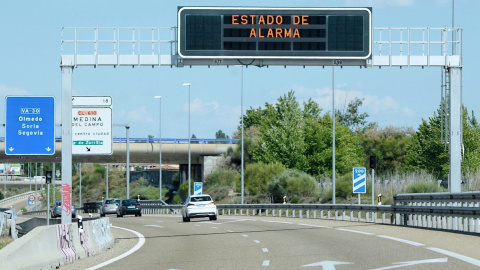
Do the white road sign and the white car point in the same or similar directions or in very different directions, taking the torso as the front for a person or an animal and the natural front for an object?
very different directions

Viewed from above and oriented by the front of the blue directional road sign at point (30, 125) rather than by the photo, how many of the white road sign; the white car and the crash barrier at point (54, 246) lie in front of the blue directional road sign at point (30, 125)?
1

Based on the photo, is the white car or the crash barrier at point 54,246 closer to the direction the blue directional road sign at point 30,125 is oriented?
the crash barrier

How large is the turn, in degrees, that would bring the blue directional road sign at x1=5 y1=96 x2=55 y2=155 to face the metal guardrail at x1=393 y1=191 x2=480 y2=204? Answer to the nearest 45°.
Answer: approximately 90° to its left

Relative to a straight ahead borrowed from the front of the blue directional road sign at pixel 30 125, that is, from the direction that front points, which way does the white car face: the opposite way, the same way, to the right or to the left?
the opposite way

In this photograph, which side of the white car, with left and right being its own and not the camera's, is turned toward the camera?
back

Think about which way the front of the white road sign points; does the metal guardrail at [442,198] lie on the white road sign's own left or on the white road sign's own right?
on the white road sign's own left

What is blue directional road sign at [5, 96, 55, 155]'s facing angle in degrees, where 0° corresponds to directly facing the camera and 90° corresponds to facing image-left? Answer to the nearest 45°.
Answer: approximately 0°

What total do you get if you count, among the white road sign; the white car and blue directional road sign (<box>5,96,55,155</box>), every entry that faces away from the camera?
1

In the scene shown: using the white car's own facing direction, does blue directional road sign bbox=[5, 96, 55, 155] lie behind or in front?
behind

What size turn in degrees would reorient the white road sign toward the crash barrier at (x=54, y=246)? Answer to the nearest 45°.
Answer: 0° — it already faces it

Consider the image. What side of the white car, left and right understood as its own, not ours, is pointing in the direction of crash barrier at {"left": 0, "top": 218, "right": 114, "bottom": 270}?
back
